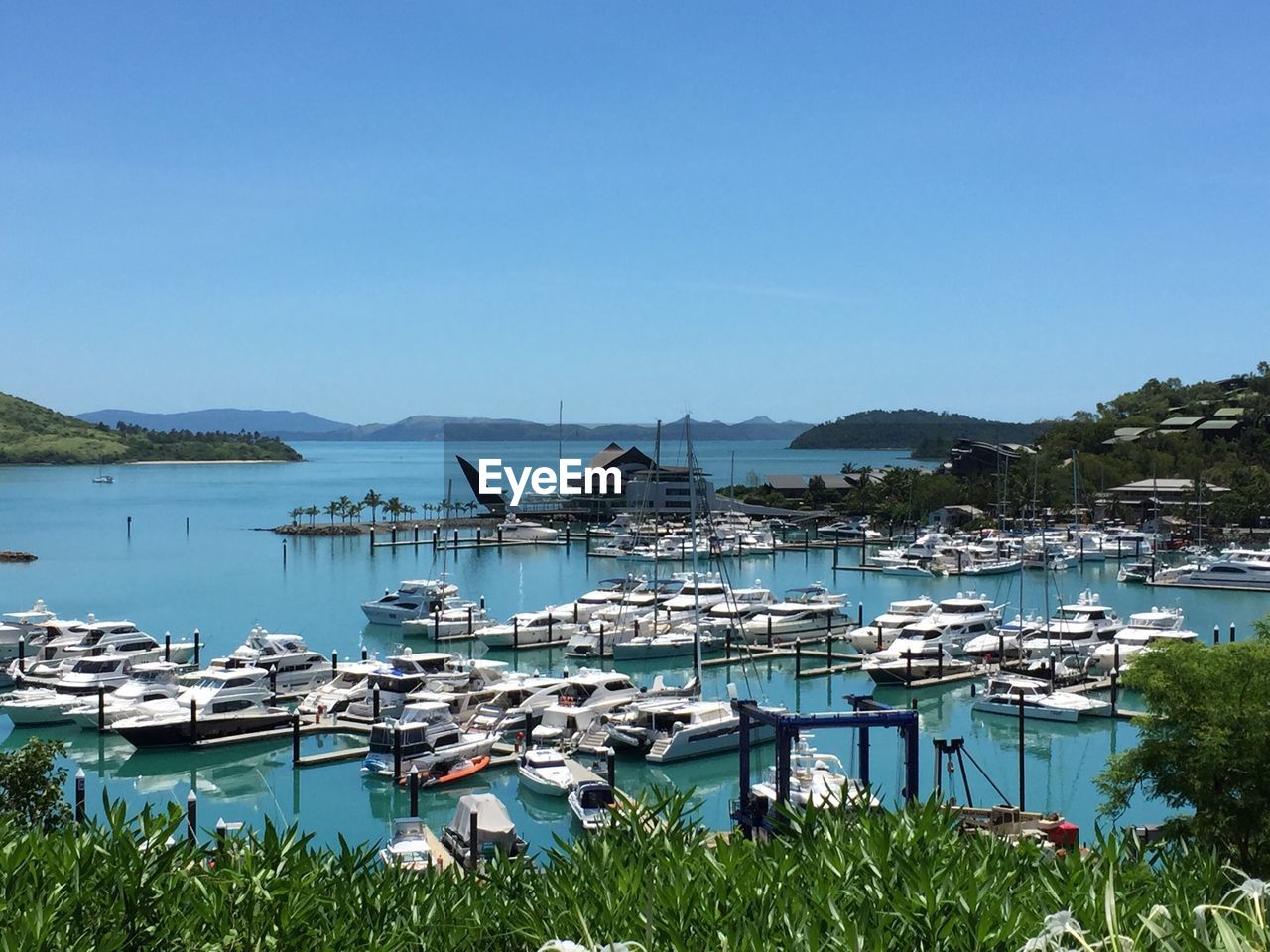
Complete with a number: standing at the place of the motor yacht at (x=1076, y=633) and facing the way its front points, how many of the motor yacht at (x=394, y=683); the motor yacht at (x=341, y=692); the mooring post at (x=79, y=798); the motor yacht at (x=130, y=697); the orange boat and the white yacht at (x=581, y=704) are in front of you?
6

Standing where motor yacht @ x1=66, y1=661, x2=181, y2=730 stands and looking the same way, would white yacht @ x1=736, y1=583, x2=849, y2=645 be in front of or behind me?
behind

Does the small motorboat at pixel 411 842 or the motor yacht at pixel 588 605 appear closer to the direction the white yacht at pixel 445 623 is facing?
the small motorboat

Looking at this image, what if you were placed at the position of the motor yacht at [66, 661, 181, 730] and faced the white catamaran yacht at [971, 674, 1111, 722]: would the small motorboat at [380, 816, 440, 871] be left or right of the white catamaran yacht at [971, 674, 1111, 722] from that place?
right

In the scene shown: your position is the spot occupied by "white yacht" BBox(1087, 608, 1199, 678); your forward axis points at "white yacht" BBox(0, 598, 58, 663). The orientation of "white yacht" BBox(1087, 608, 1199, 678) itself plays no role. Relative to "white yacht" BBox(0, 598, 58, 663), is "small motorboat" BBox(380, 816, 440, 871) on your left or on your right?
left

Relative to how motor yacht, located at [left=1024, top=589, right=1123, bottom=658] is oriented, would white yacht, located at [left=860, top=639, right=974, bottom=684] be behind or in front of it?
in front

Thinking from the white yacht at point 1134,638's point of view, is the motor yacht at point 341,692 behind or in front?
in front

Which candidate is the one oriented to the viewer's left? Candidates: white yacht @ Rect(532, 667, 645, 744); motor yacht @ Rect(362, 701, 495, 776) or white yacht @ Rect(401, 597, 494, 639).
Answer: white yacht @ Rect(401, 597, 494, 639)

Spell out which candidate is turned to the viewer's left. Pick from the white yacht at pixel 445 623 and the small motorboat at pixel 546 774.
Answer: the white yacht

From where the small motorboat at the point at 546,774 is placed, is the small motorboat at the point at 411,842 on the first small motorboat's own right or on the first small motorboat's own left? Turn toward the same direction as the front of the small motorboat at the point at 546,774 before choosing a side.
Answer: on the first small motorboat's own right

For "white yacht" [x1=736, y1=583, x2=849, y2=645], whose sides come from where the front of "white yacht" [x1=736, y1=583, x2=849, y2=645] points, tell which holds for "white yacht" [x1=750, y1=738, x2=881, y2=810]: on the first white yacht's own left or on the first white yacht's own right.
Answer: on the first white yacht's own left
